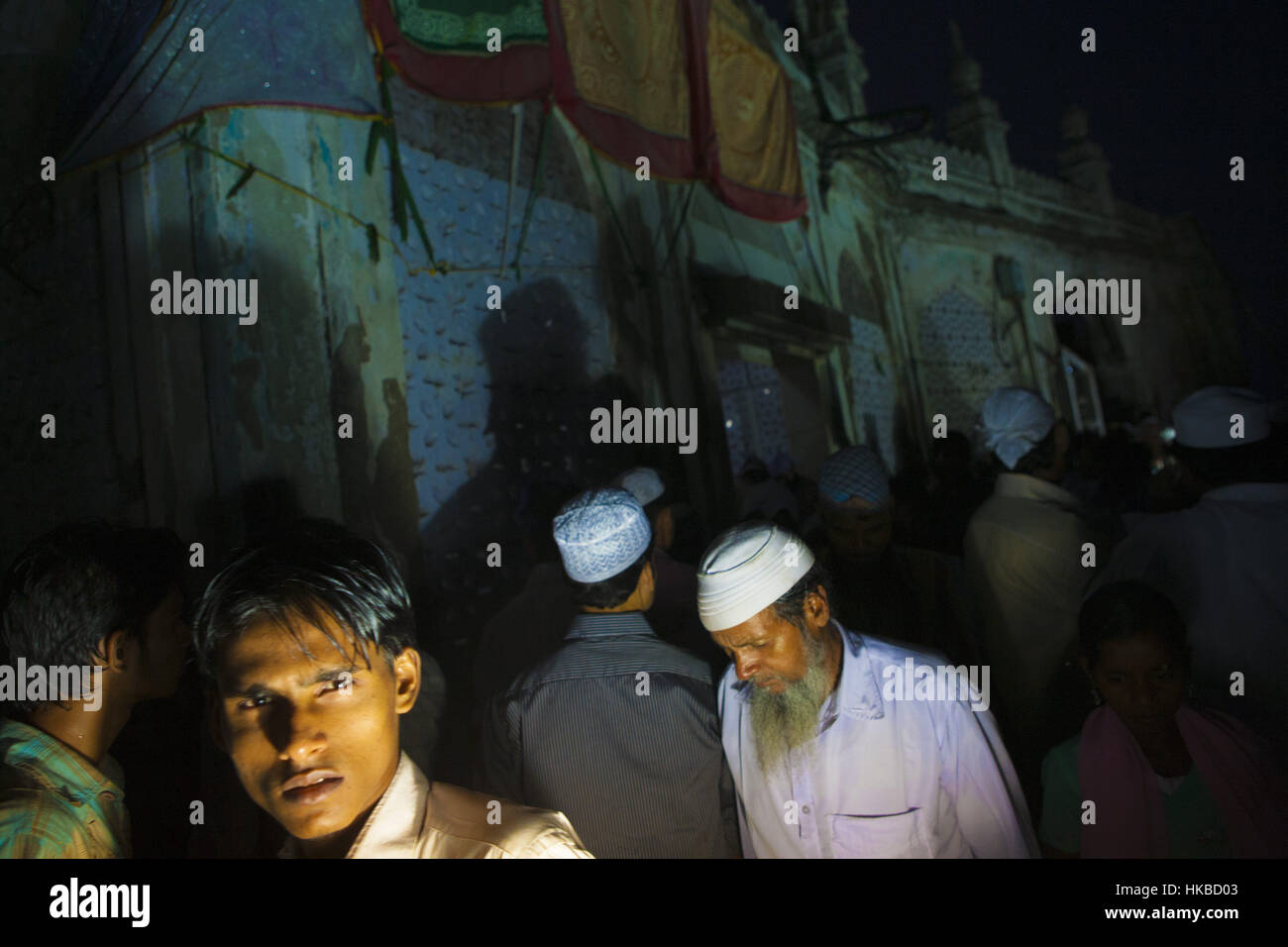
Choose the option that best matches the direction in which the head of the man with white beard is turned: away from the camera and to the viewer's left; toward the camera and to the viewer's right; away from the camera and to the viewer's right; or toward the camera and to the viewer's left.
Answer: toward the camera and to the viewer's left

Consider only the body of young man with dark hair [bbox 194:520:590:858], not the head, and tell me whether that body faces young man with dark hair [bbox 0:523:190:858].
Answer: no

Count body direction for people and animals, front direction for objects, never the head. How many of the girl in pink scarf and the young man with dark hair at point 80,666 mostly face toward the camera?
1

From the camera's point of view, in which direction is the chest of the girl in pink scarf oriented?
toward the camera

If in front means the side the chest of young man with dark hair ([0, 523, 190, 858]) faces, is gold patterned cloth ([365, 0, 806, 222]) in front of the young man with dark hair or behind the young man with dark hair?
in front

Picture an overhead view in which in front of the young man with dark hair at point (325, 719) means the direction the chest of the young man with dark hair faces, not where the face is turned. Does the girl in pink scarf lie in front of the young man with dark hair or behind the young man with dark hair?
behind

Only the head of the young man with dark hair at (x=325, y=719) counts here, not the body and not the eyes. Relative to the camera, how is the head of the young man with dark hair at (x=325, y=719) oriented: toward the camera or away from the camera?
toward the camera

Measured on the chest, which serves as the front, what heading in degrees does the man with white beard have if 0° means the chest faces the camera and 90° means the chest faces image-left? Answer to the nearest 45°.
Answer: approximately 45°

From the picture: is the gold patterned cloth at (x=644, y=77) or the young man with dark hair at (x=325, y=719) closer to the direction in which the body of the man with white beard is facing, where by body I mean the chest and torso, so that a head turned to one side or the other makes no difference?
the young man with dark hair

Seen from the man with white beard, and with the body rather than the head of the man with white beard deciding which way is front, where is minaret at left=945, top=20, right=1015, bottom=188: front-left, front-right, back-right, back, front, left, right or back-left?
back-right

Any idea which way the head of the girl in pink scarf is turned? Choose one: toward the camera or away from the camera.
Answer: toward the camera

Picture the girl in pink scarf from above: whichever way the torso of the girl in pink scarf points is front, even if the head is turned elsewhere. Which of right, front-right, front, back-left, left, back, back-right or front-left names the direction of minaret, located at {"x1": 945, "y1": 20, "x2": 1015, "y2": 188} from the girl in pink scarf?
back

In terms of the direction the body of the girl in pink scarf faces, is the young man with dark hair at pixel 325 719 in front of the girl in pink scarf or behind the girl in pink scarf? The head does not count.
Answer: in front
